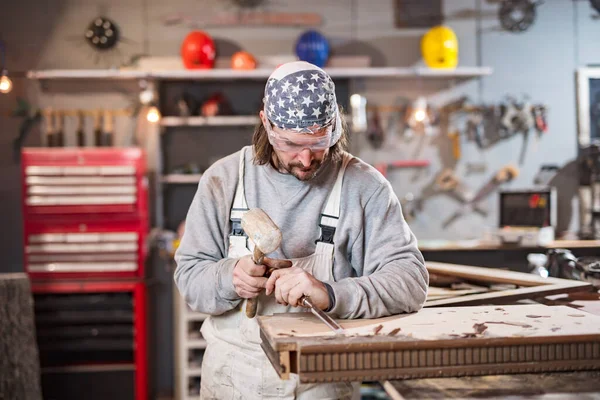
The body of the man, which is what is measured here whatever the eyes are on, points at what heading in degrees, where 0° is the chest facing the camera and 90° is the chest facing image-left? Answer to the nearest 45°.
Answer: approximately 0°

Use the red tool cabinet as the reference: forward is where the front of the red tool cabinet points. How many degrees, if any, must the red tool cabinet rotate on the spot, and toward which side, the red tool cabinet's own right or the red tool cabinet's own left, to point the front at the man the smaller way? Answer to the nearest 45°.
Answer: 0° — it already faces them

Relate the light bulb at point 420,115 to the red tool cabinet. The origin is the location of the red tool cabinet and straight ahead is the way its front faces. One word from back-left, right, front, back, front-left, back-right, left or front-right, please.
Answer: left

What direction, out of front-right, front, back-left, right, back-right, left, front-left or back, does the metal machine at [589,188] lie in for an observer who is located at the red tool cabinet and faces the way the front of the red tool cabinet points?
left

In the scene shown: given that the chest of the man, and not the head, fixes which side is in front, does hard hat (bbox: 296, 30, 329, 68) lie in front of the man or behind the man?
behind

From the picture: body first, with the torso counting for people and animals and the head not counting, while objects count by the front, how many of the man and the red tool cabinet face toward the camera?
2

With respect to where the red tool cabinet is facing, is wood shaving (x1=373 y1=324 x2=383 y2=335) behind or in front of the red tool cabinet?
in front

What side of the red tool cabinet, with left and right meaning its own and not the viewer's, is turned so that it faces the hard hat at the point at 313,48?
left

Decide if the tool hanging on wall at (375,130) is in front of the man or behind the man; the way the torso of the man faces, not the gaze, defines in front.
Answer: behind

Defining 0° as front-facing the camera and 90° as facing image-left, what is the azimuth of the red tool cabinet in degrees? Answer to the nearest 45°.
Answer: approximately 0°

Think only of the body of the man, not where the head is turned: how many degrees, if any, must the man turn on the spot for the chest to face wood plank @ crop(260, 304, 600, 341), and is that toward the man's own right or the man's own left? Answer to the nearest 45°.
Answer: approximately 45° to the man's own left

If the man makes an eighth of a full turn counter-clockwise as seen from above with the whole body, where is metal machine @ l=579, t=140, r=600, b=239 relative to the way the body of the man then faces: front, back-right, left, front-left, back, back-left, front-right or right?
left
